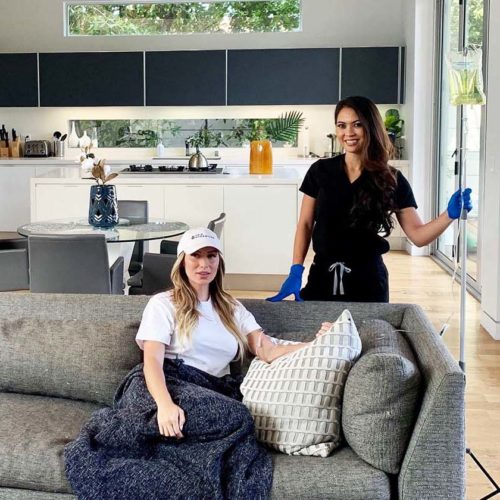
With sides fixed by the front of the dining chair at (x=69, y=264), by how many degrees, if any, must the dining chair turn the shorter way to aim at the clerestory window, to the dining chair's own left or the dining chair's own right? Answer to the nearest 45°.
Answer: approximately 45° to the dining chair's own left

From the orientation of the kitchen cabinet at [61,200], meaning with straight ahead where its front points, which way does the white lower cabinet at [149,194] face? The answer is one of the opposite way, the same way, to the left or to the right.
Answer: the same way

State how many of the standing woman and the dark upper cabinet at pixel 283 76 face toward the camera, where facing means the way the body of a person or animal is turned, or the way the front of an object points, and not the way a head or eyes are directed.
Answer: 2

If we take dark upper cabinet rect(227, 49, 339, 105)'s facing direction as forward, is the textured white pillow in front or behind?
in front

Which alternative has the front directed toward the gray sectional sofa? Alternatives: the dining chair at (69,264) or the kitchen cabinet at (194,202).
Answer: the kitchen cabinet

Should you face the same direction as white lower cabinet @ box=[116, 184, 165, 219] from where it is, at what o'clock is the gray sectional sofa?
The gray sectional sofa is roughly at 12 o'clock from the white lower cabinet.

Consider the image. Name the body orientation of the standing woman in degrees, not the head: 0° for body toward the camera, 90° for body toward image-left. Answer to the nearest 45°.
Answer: approximately 0°

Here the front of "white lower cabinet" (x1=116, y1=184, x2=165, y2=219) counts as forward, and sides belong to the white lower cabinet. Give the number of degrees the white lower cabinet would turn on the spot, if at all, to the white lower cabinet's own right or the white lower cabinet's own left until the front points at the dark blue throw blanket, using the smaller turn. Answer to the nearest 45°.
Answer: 0° — it already faces it

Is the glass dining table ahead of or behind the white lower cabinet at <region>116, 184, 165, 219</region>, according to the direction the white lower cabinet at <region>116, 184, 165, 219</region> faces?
ahead

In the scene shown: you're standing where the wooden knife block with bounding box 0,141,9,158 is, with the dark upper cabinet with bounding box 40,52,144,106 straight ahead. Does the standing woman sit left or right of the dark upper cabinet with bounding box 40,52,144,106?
right

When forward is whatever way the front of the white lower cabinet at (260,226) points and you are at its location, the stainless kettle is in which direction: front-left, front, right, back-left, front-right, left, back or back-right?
back-right

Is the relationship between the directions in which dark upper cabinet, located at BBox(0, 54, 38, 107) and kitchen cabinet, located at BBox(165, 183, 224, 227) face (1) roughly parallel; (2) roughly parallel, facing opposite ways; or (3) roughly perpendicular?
roughly parallel

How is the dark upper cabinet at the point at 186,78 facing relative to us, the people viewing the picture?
facing the viewer

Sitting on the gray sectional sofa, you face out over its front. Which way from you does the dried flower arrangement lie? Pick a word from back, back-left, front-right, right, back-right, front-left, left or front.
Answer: back

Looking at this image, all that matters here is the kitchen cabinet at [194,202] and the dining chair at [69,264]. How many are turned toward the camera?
1

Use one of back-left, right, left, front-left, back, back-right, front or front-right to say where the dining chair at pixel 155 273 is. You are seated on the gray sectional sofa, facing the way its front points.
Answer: back

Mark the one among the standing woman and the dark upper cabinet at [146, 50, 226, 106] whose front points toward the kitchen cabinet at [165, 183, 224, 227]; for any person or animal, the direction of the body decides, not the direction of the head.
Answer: the dark upper cabinet

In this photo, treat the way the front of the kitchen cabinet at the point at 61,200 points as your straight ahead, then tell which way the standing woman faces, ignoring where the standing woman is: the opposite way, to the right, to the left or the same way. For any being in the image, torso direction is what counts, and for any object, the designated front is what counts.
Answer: the same way

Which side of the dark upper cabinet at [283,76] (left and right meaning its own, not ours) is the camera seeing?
front

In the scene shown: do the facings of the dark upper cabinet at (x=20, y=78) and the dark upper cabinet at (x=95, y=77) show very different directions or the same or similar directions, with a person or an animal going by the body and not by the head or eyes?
same or similar directions

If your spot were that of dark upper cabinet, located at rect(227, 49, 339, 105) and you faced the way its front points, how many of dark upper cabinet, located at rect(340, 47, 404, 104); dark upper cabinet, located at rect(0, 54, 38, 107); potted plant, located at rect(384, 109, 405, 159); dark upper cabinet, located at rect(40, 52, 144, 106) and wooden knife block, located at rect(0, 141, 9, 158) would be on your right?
3

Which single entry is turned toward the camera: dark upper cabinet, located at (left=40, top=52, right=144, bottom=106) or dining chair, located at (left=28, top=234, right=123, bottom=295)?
the dark upper cabinet
